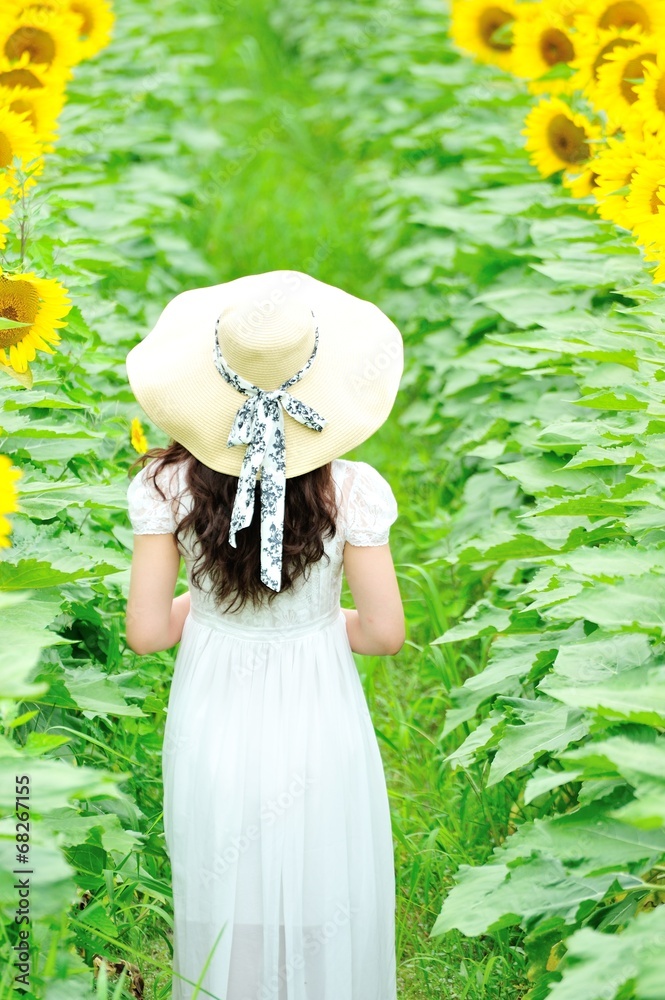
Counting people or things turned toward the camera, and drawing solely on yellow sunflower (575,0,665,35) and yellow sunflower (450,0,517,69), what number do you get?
2

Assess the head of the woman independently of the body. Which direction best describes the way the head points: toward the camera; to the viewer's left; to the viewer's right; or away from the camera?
away from the camera

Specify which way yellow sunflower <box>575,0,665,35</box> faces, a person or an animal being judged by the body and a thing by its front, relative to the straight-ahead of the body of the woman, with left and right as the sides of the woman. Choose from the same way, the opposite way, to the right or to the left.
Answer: the opposite way

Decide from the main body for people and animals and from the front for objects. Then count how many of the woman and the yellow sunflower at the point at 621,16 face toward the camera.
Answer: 1

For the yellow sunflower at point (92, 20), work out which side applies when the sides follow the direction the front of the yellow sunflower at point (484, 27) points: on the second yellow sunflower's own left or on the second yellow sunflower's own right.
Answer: on the second yellow sunflower's own right

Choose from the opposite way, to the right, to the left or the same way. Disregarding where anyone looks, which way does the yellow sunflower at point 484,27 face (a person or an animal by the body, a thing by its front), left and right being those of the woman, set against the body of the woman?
the opposite way

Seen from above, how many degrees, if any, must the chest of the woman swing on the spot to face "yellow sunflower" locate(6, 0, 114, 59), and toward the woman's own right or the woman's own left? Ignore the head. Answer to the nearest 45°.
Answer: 0° — they already face it

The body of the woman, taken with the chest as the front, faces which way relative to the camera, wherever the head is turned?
away from the camera

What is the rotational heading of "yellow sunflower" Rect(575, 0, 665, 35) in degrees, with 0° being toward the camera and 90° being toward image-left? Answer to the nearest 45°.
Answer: approximately 0°

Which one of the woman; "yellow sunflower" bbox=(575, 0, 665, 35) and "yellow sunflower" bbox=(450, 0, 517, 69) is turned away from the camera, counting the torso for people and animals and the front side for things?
the woman
